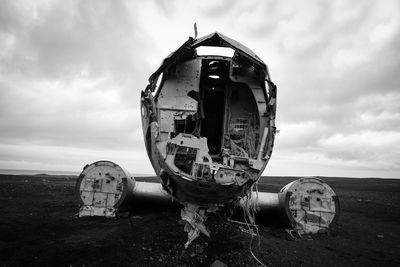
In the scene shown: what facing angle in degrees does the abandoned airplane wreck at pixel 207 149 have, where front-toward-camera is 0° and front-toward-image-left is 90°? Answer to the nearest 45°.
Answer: approximately 0°
